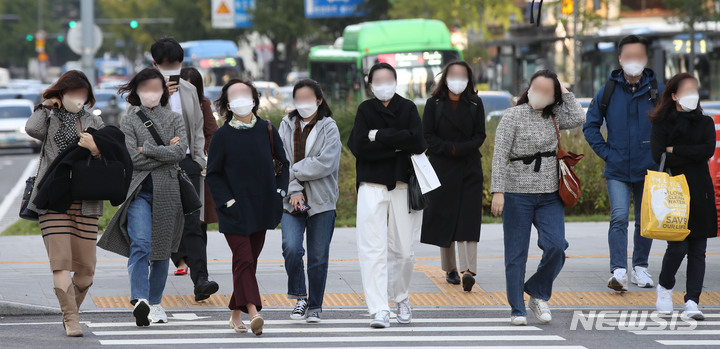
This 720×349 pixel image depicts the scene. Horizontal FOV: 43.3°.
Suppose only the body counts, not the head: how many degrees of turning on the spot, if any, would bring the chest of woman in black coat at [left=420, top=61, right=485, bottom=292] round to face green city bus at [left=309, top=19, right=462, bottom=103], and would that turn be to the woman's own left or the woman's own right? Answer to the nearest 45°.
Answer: approximately 180°

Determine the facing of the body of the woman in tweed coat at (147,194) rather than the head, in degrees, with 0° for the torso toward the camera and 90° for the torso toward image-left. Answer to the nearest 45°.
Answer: approximately 0°

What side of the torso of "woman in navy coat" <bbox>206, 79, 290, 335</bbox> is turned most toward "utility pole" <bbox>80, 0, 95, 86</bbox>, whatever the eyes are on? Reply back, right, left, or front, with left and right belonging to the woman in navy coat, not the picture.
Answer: back

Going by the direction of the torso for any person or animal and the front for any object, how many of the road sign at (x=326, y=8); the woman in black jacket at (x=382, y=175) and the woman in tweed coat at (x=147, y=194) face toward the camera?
3

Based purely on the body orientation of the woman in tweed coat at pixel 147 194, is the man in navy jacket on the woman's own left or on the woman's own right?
on the woman's own left

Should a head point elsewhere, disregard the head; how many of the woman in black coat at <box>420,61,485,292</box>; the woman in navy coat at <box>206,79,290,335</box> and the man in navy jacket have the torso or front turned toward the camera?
3

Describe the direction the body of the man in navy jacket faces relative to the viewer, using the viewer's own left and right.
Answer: facing the viewer

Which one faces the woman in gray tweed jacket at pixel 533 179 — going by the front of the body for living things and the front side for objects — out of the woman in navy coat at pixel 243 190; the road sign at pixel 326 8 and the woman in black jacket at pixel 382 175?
the road sign

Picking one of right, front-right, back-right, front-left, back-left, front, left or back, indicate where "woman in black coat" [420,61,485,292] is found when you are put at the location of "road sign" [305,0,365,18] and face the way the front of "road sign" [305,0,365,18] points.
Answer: front

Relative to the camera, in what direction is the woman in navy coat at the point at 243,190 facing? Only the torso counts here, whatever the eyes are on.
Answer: toward the camera

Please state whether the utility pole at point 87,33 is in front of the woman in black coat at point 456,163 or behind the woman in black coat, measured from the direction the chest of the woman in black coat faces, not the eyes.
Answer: behind

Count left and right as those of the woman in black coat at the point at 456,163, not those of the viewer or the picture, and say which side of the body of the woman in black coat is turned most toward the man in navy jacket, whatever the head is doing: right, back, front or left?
left

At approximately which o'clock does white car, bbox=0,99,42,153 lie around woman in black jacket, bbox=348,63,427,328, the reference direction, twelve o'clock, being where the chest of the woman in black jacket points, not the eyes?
The white car is roughly at 5 o'clock from the woman in black jacket.

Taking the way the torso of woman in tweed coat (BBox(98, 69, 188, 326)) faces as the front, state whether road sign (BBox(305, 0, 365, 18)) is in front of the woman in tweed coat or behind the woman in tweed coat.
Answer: behind

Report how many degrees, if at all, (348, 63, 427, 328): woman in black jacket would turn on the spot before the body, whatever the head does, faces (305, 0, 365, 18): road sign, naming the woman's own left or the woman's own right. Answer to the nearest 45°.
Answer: approximately 180°

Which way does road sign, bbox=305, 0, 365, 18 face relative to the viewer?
toward the camera
